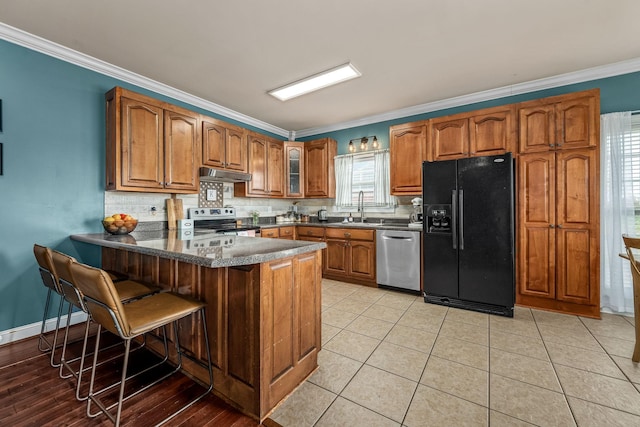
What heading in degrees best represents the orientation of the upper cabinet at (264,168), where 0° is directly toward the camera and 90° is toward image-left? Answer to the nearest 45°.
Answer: approximately 315°

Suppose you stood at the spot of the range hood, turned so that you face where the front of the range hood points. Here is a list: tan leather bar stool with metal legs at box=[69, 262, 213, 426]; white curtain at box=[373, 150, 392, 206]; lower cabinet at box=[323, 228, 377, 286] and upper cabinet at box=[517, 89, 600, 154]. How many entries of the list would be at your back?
0

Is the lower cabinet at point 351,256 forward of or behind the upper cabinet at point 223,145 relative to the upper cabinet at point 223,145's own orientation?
forward

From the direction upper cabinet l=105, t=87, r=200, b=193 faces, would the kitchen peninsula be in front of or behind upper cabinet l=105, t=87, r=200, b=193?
in front

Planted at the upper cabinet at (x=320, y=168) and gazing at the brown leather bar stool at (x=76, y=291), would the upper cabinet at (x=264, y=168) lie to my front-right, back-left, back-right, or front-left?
front-right

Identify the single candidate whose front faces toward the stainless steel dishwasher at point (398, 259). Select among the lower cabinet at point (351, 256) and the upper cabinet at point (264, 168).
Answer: the upper cabinet

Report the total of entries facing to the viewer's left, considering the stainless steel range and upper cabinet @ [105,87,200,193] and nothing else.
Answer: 0

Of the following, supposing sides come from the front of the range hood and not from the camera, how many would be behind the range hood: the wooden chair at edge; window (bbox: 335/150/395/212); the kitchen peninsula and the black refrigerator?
0

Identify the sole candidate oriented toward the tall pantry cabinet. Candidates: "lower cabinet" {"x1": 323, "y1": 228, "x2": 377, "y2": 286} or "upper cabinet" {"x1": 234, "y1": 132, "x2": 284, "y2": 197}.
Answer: the upper cabinet

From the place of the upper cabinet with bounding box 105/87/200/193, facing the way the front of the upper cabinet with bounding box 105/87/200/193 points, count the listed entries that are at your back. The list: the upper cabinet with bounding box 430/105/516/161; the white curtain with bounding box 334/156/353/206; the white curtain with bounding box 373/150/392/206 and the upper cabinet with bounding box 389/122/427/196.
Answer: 0

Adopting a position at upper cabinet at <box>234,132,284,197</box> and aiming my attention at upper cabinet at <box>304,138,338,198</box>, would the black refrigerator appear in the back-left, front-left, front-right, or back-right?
front-right

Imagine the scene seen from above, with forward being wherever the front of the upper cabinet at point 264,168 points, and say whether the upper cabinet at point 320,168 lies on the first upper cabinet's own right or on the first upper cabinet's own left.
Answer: on the first upper cabinet's own left

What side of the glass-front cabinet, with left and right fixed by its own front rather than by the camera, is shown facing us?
front

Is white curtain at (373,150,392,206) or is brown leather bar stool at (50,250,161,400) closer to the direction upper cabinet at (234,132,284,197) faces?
the white curtain

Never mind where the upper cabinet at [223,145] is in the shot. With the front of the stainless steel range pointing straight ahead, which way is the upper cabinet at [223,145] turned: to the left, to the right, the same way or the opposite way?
the same way

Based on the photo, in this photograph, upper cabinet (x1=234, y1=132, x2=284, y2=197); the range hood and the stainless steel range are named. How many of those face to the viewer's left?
0

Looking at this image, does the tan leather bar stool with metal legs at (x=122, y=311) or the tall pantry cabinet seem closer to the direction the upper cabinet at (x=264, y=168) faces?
the tall pantry cabinet

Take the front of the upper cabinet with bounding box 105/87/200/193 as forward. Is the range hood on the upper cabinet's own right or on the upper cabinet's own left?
on the upper cabinet's own left

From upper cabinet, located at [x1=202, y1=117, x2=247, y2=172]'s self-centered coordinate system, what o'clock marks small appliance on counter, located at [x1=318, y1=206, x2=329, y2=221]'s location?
The small appliance on counter is roughly at 10 o'clock from the upper cabinet.

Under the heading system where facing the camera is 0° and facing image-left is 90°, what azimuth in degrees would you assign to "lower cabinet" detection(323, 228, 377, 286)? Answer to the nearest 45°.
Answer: approximately 45°

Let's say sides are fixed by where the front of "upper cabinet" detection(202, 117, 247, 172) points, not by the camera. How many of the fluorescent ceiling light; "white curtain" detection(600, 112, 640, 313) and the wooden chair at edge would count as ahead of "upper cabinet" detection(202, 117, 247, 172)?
3

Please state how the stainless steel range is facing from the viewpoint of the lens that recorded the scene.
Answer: facing the viewer and to the right of the viewer
